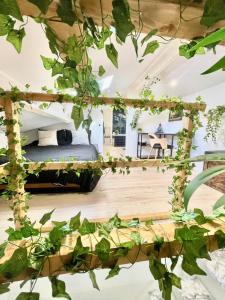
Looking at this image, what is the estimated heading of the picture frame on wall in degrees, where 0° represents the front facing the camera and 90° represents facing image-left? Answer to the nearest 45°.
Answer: approximately 0°

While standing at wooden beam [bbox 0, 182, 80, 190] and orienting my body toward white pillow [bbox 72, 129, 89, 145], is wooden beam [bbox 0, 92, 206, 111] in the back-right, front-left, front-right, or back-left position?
back-right

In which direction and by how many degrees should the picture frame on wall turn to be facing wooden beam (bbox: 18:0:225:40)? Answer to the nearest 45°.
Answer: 0° — it already faces it

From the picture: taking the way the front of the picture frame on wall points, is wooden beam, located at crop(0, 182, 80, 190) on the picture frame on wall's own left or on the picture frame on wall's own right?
on the picture frame on wall's own right

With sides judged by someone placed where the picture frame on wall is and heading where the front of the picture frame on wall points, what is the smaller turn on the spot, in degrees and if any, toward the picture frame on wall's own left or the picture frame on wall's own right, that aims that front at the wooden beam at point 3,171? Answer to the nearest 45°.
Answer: approximately 45° to the picture frame on wall's own right

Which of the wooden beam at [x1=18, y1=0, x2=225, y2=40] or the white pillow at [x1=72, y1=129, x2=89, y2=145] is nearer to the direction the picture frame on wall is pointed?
the wooden beam

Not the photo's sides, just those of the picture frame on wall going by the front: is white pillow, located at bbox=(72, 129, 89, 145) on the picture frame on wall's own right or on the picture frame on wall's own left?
on the picture frame on wall's own right
